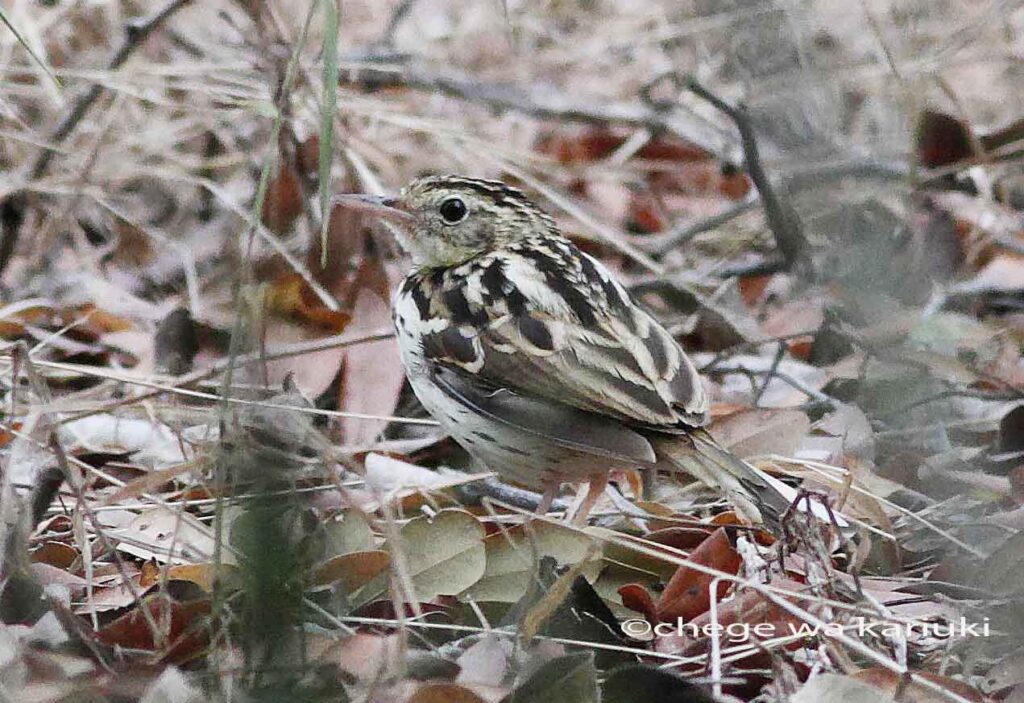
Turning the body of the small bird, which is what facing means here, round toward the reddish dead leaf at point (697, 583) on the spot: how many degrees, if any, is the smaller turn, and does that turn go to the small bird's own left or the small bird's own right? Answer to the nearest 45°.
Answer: approximately 135° to the small bird's own left

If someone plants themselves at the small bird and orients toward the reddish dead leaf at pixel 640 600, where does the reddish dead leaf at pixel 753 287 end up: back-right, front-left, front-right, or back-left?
back-left

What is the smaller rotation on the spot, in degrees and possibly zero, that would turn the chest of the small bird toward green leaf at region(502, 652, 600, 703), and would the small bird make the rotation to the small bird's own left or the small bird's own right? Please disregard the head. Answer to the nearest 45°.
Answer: approximately 90° to the small bird's own left

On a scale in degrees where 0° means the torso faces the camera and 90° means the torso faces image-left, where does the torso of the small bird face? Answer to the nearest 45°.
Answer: approximately 90°
